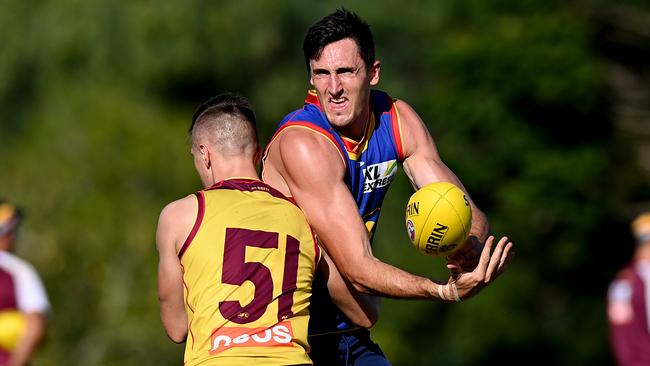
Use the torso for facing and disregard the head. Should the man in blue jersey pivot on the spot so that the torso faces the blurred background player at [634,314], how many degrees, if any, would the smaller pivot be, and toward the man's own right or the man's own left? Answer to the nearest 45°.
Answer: approximately 90° to the man's own left

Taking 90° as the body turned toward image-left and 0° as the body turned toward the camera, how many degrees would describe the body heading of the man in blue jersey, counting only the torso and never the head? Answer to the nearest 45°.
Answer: approximately 315°
